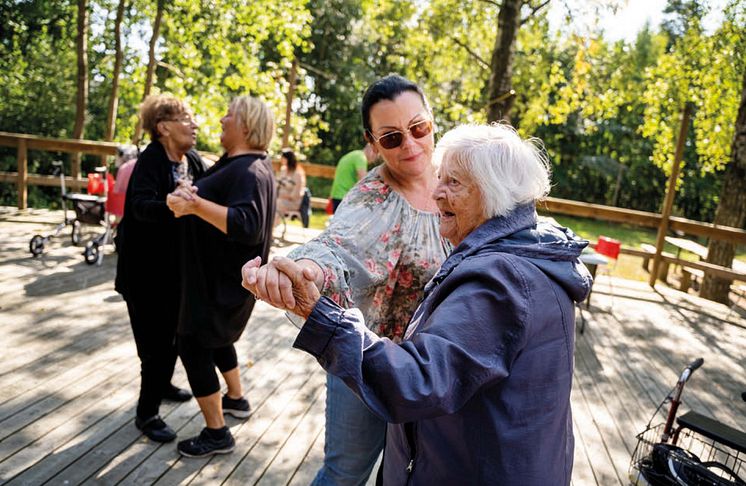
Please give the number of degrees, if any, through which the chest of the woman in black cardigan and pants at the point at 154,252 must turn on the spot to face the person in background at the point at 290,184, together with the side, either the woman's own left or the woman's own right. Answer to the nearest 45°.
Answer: approximately 90° to the woman's own left

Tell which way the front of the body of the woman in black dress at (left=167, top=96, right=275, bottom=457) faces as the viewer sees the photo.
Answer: to the viewer's left

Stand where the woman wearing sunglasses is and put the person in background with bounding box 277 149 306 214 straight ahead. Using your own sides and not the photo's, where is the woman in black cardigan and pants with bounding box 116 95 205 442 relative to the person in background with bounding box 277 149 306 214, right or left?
left

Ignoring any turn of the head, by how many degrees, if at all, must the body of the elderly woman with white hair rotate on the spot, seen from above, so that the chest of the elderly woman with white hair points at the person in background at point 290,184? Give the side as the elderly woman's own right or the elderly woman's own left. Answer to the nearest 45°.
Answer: approximately 90° to the elderly woman's own right

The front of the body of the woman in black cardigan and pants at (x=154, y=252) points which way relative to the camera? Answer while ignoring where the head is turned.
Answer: to the viewer's right

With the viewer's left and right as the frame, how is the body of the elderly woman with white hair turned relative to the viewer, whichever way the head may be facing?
facing to the left of the viewer

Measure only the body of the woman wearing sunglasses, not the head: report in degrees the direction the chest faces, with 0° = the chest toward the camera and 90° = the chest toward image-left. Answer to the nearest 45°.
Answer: approximately 315°

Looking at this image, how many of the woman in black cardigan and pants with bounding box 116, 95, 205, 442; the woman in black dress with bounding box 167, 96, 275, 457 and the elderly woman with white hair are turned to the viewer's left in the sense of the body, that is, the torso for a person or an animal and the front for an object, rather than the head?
2

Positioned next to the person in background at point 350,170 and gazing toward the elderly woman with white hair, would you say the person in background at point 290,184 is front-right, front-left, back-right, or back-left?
back-right

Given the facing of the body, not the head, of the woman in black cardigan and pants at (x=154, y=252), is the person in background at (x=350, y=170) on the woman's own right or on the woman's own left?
on the woman's own left

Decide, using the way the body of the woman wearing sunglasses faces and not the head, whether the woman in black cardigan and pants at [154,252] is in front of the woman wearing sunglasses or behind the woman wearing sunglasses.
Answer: behind

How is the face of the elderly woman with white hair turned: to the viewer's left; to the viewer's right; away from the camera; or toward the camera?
to the viewer's left

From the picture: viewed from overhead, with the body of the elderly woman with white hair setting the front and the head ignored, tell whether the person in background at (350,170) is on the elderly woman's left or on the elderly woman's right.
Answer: on the elderly woman's right

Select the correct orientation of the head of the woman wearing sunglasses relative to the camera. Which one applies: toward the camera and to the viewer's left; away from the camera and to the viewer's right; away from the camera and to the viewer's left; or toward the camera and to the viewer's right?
toward the camera and to the viewer's right

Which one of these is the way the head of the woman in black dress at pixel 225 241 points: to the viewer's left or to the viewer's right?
to the viewer's left
